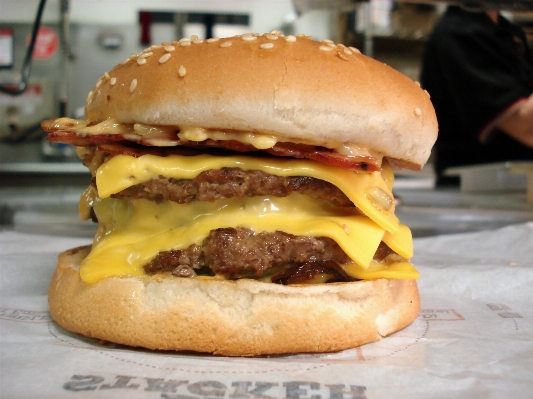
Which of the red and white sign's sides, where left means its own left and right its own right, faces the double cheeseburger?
front

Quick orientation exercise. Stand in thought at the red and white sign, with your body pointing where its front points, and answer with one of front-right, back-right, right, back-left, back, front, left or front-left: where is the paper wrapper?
front

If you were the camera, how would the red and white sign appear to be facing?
facing the viewer

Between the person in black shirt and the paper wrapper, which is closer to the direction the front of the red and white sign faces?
the paper wrapper

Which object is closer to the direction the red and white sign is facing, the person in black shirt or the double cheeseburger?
the double cheeseburger

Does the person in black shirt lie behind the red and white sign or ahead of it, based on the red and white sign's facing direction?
ahead

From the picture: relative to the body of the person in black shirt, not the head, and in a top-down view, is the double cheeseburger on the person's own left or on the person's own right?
on the person's own right
